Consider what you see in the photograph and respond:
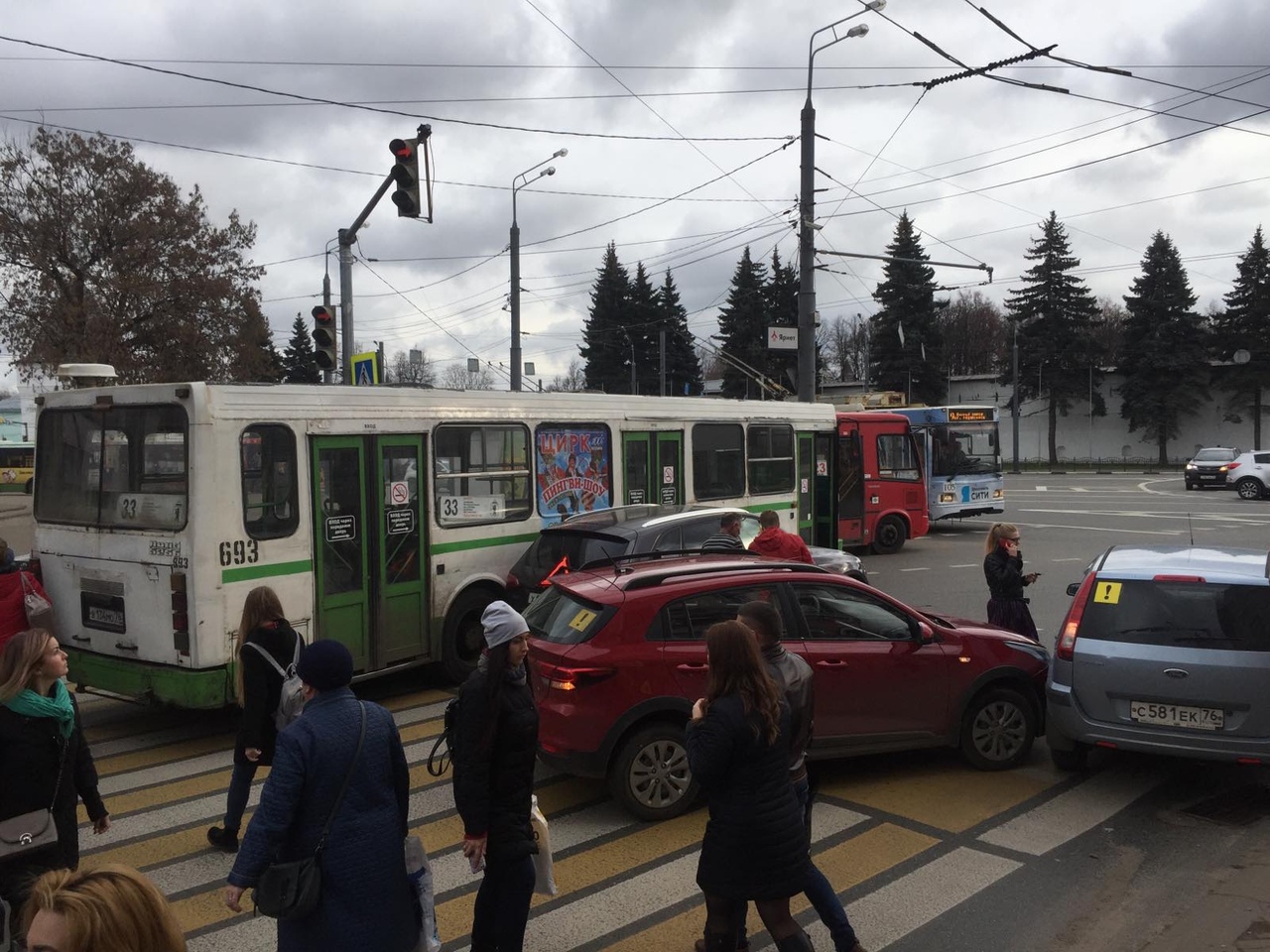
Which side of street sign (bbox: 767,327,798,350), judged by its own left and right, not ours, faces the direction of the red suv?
front

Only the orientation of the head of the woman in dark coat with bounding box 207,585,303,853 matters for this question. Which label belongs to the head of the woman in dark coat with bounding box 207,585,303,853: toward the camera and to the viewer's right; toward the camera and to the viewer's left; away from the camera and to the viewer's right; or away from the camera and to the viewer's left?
away from the camera and to the viewer's left

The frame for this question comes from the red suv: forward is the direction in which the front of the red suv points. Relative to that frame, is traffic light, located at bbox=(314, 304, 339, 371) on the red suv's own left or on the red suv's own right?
on the red suv's own left

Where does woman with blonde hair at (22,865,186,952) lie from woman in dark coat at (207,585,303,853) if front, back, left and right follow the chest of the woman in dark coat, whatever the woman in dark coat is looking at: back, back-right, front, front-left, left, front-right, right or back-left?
left

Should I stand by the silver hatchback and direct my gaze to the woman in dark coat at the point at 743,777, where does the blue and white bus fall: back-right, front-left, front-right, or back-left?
back-right

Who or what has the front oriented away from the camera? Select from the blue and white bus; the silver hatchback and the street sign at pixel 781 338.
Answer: the silver hatchback

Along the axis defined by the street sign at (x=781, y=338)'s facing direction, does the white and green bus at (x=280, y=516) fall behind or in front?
in front

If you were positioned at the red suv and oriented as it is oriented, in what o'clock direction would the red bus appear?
The red bus is roughly at 11 o'clock from the red suv.

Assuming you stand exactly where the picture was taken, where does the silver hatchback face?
facing away from the viewer

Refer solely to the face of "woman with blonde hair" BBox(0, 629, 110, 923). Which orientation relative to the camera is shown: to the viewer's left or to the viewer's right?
to the viewer's right
